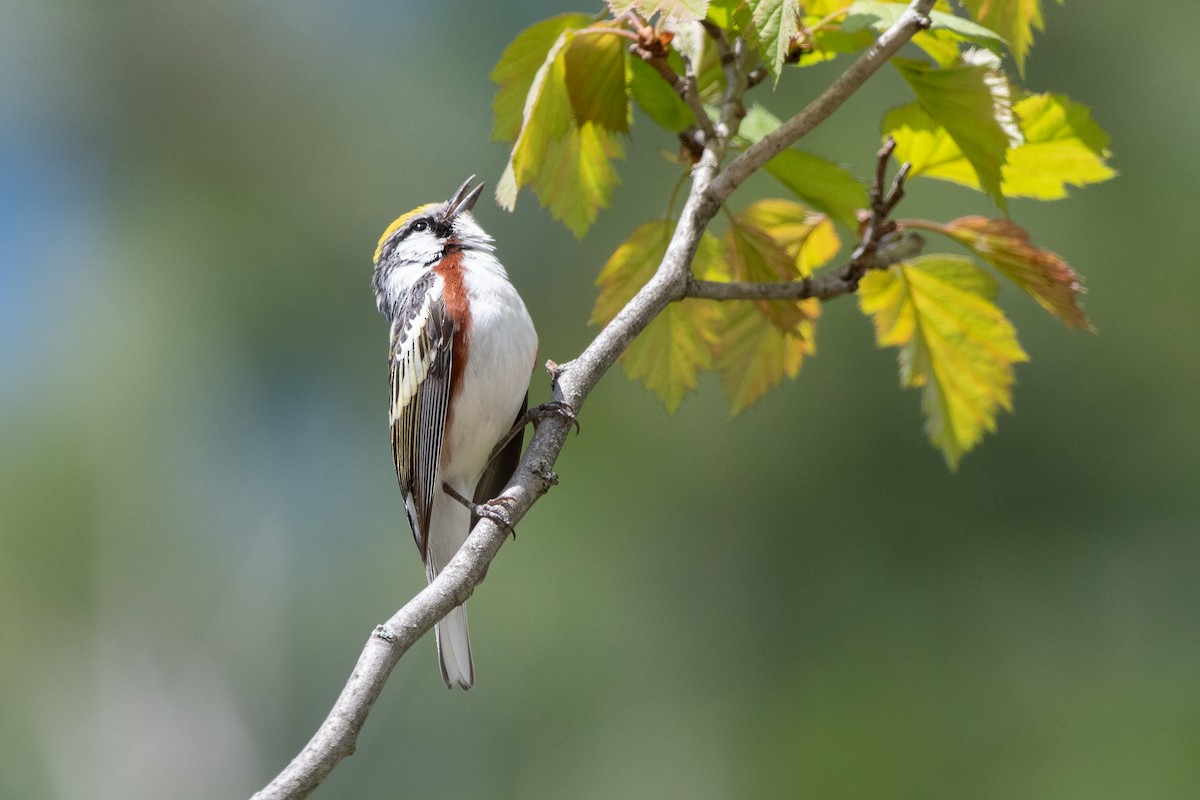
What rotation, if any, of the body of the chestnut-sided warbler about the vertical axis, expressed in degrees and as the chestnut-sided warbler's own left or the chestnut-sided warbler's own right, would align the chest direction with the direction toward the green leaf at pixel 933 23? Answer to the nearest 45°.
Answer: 0° — it already faces it

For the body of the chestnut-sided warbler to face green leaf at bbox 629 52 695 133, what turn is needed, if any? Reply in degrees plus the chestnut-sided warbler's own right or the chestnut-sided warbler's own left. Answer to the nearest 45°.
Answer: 0° — it already faces it

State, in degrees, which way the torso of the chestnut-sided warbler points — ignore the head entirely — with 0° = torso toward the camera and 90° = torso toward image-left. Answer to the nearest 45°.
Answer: approximately 315°

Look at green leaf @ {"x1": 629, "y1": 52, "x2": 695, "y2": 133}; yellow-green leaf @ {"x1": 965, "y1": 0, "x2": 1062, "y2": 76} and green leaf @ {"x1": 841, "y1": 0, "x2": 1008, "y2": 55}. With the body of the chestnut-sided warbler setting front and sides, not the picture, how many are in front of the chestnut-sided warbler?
3
